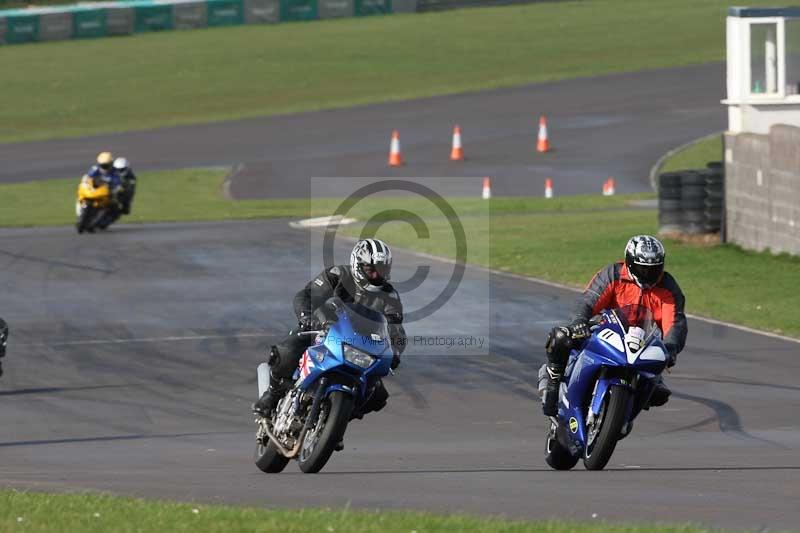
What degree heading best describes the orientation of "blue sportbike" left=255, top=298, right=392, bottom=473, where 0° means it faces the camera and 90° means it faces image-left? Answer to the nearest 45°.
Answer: approximately 315°

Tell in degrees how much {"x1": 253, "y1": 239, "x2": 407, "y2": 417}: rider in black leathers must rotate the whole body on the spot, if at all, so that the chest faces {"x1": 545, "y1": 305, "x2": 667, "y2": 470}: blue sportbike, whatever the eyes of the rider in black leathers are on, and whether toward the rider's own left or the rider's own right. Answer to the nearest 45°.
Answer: approximately 45° to the rider's own left

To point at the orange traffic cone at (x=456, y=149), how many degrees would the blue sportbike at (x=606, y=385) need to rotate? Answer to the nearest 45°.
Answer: approximately 135° to its left

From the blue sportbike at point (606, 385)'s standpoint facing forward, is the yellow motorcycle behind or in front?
behind

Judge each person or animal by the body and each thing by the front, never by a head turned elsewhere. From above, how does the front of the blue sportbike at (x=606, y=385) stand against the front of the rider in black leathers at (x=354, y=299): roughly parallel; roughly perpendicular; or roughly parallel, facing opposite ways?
roughly parallel

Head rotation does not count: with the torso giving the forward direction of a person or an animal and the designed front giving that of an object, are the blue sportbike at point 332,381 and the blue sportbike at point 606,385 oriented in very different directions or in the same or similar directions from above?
same or similar directions

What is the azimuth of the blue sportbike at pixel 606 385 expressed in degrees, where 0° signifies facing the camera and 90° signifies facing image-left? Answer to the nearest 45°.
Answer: approximately 315°

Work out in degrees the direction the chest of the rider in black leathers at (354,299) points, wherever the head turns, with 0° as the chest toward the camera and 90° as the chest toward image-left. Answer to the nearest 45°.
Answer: approximately 315°

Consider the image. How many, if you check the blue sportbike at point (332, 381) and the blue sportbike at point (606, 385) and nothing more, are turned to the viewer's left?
0

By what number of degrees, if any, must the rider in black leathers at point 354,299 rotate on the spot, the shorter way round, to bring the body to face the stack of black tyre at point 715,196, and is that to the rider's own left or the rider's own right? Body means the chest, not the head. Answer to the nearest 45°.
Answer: approximately 135° to the rider's own left

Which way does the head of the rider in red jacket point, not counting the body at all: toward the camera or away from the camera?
toward the camera

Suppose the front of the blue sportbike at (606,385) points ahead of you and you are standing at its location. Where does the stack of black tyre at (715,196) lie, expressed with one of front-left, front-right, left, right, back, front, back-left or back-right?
back-left

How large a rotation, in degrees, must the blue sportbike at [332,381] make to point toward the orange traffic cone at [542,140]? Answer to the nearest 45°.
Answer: approximately 135° to its left

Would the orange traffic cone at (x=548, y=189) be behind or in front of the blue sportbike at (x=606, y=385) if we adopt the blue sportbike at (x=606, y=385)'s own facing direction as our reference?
behind

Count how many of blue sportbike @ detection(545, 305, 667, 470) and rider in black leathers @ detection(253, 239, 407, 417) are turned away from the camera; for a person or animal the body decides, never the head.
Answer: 0

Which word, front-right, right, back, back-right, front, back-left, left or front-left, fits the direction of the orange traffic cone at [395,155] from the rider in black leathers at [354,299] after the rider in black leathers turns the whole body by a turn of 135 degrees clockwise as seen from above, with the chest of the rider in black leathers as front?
right

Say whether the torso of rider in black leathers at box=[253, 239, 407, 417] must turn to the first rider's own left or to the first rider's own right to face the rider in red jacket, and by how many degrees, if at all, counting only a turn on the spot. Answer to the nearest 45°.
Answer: approximately 45° to the first rider's own left

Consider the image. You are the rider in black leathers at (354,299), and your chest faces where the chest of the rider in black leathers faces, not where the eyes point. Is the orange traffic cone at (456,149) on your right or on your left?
on your left

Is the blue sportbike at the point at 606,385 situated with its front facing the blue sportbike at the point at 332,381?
no
